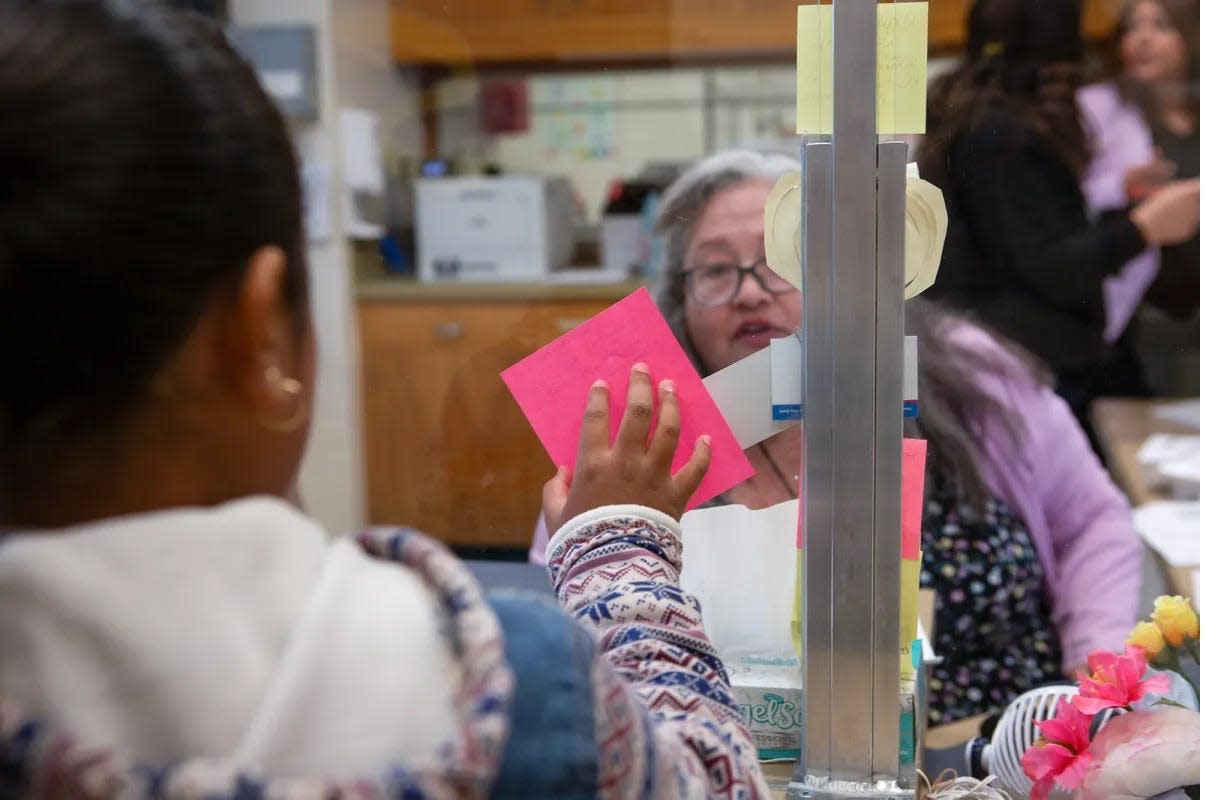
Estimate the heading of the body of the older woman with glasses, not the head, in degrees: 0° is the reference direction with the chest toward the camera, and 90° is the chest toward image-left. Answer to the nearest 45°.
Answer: approximately 0°

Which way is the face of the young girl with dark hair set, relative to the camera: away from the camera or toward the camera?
away from the camera

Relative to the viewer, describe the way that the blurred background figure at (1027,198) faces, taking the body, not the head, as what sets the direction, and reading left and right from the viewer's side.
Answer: facing away from the viewer and to the right of the viewer

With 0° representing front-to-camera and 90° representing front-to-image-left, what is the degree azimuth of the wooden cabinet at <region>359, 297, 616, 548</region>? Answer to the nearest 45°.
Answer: approximately 0°
